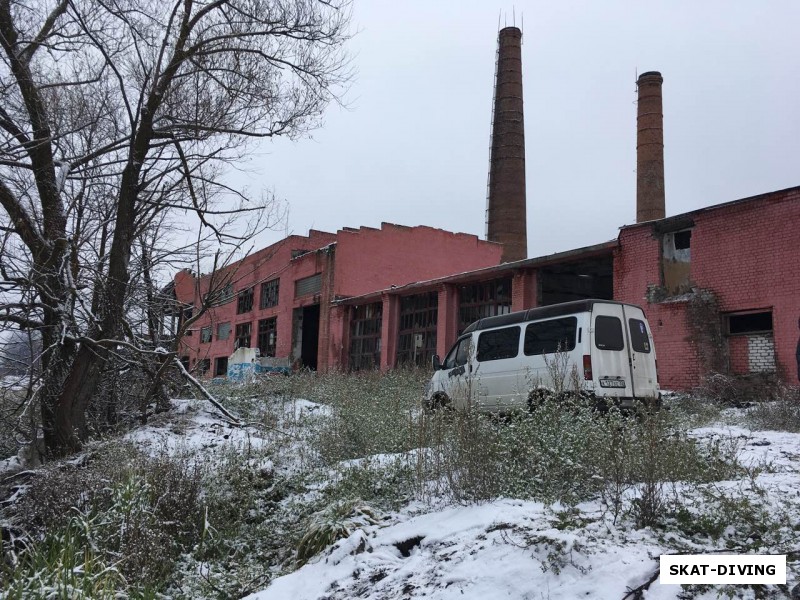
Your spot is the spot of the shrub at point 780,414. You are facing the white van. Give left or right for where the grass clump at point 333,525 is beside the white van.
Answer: left

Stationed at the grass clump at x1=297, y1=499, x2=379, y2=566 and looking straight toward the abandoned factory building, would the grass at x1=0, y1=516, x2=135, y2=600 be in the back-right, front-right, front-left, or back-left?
back-left

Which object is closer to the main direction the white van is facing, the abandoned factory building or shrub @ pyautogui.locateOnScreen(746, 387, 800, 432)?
the abandoned factory building

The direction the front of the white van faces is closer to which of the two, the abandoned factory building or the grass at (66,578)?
the abandoned factory building

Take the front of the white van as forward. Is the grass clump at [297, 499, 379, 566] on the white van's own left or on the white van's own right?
on the white van's own left

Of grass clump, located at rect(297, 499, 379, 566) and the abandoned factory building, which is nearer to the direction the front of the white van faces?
the abandoned factory building

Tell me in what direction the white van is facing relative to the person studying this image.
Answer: facing away from the viewer and to the left of the viewer

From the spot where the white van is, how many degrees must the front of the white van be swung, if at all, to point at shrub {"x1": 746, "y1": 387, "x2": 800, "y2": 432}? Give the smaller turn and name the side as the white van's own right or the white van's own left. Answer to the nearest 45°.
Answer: approximately 135° to the white van's own right

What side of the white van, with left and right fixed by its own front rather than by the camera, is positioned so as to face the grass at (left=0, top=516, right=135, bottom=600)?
left
